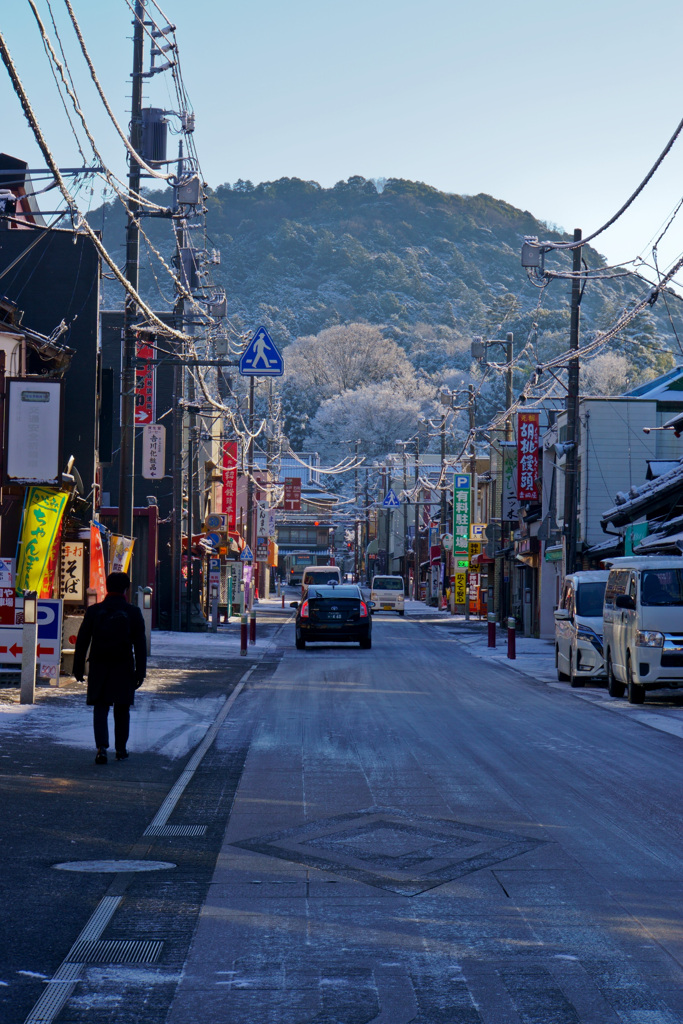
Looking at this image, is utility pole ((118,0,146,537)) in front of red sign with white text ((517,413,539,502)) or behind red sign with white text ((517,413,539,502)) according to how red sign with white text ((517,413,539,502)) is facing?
in front

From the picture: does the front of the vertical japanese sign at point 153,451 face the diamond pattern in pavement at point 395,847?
yes

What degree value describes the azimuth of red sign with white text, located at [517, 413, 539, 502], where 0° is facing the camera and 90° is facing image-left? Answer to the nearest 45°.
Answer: approximately 0°

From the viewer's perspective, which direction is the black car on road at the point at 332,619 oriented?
away from the camera

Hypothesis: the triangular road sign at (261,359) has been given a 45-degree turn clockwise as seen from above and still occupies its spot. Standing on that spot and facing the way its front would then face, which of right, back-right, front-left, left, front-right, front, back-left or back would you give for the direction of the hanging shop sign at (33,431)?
front

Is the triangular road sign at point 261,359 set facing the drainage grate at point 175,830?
yes

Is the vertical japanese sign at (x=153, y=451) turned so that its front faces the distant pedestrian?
yes

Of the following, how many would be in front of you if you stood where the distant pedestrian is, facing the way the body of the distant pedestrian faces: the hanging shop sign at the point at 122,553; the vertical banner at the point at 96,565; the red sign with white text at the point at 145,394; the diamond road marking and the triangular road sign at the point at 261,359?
4

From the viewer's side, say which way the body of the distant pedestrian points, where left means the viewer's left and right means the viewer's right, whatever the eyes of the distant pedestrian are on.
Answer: facing away from the viewer

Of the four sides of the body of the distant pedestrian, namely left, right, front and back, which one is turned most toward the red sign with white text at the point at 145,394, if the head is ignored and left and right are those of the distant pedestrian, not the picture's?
front

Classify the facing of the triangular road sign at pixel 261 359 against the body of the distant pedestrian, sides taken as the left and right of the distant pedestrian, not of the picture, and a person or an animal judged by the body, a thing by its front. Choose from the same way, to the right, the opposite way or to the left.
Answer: the opposite way

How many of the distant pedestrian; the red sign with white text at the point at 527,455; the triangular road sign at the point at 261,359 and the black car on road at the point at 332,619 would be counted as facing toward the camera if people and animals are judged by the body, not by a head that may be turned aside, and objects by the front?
2

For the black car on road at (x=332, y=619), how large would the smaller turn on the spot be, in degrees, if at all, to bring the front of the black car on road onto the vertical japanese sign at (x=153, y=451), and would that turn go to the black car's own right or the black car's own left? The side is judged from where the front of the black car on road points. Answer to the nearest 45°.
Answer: approximately 45° to the black car's own left
